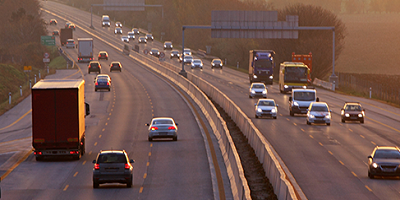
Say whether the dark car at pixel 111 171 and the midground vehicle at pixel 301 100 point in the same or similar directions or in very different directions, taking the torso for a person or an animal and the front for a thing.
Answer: very different directions

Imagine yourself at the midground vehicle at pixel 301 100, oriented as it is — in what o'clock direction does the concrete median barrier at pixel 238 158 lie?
The concrete median barrier is roughly at 12 o'clock from the midground vehicle.

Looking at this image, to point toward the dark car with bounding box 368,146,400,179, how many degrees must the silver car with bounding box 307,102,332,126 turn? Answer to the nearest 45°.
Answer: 0° — it already faces it

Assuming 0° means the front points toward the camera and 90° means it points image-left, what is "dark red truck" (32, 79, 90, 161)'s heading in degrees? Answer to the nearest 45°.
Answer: approximately 180°

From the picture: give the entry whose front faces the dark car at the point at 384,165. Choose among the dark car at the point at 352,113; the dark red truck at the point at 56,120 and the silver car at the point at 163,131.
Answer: the dark car at the point at 352,113

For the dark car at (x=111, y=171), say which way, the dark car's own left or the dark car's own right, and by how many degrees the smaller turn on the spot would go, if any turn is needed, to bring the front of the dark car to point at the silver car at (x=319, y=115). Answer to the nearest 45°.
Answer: approximately 45° to the dark car's own right

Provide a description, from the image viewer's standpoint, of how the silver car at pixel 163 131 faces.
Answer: facing away from the viewer

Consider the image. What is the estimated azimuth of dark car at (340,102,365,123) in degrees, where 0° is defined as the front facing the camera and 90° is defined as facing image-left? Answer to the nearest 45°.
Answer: approximately 0°

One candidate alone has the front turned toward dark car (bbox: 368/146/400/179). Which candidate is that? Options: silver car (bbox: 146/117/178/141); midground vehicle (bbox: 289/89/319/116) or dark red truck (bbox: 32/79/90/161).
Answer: midground vehicle (bbox: 289/89/319/116)

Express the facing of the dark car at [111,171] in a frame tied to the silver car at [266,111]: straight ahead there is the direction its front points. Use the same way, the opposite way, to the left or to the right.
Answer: the opposite way

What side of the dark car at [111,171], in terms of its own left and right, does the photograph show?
back
